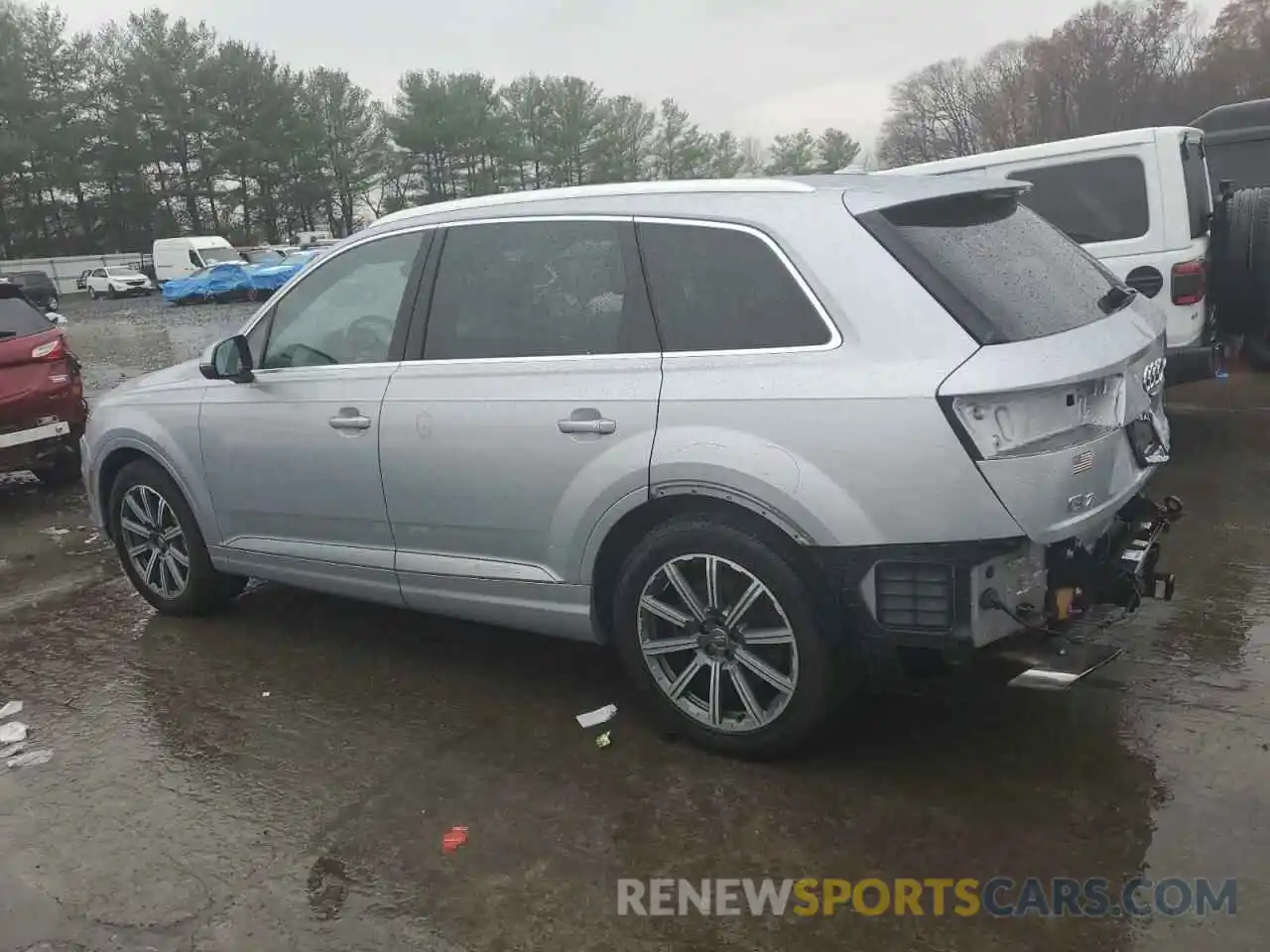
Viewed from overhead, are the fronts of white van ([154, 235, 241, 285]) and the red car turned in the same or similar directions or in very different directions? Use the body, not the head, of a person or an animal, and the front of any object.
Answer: very different directions

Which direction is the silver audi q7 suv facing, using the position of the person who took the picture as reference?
facing away from the viewer and to the left of the viewer

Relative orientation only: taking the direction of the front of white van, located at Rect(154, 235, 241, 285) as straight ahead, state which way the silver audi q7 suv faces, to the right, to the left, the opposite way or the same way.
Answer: the opposite way

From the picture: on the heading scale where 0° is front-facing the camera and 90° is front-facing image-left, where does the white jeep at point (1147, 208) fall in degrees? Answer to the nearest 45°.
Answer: approximately 135°

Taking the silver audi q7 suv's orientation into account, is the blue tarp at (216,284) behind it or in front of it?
in front

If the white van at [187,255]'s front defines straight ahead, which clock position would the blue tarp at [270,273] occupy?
The blue tarp is roughly at 1 o'clock from the white van.

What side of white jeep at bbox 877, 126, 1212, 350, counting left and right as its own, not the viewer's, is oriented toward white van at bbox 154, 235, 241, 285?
front

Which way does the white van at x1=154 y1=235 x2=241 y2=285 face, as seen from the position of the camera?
facing the viewer and to the right of the viewer

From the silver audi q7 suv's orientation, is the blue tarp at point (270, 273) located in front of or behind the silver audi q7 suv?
in front

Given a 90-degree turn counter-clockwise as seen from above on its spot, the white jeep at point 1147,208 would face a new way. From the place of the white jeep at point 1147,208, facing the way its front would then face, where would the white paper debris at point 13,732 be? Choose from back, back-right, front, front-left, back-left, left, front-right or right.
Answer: front

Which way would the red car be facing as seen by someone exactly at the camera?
facing away from the viewer and to the left of the viewer

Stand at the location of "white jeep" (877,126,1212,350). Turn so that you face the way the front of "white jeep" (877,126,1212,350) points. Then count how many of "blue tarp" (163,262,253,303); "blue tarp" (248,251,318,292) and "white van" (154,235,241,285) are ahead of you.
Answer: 3

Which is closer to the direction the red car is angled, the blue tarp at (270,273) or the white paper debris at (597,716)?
the blue tarp
